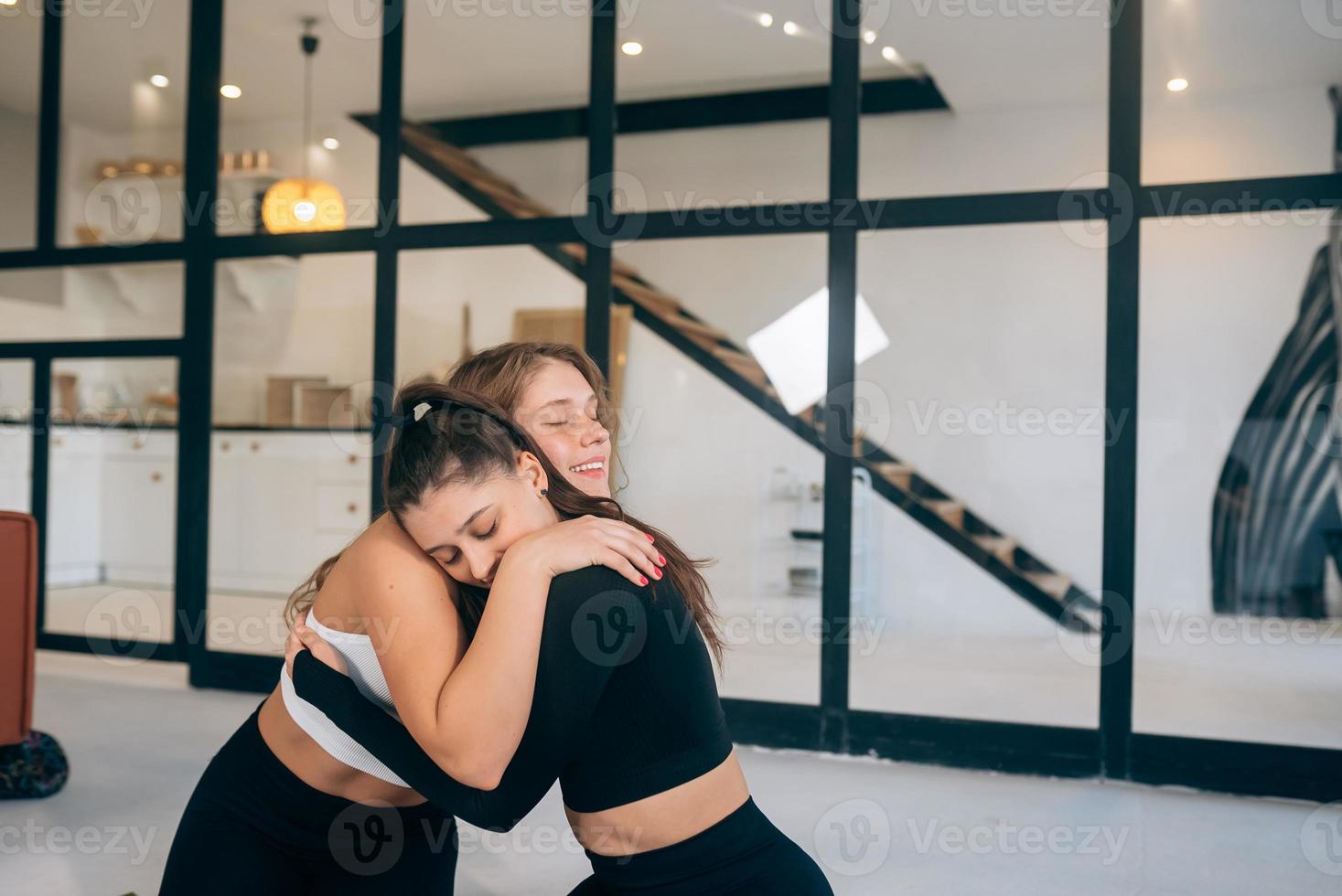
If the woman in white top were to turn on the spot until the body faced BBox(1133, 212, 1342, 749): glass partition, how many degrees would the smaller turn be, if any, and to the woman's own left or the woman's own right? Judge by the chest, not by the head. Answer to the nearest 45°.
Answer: approximately 45° to the woman's own left

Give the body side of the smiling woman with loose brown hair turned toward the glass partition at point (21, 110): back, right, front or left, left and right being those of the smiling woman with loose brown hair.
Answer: left

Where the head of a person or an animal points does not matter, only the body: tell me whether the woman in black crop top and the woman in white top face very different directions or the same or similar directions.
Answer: very different directions

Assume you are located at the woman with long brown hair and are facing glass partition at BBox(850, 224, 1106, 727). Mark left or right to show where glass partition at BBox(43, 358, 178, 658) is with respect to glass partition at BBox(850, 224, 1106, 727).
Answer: left

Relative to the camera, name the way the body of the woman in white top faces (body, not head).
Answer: to the viewer's right

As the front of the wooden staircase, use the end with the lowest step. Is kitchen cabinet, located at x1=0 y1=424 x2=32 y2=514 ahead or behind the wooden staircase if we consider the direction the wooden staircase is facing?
behind

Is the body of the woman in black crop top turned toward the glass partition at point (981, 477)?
no

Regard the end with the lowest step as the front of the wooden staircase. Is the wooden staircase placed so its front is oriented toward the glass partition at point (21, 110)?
no

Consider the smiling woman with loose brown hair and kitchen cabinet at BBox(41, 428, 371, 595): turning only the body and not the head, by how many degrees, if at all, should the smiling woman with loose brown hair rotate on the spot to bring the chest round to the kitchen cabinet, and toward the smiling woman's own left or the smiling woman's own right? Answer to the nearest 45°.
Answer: approximately 90° to the smiling woman's own left

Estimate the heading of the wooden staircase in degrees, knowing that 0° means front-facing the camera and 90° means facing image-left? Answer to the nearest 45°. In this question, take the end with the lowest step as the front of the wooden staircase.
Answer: approximately 270°

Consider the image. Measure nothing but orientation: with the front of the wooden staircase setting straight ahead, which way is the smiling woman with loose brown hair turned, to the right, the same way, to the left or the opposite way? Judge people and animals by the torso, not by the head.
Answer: the same way

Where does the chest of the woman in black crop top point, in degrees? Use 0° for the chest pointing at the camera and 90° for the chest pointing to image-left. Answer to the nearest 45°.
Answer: approximately 90°
